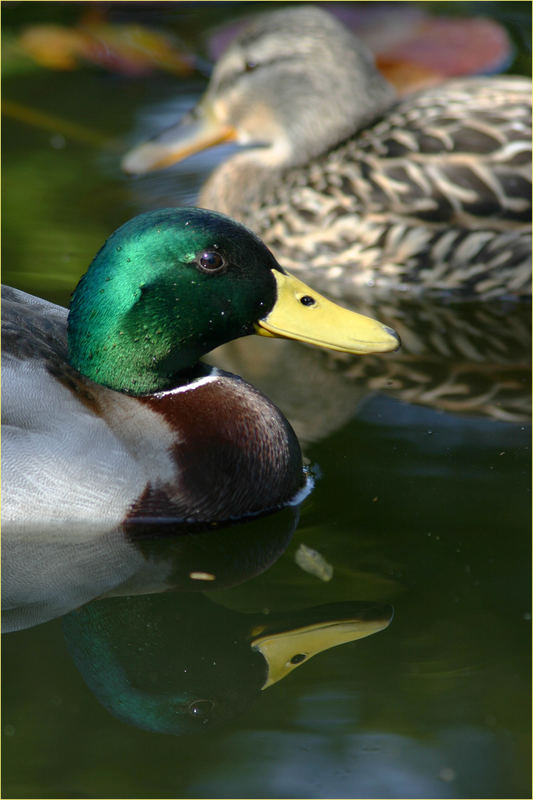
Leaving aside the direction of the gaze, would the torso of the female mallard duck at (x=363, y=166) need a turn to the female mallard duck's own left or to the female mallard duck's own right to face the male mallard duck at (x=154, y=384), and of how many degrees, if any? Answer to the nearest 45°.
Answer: approximately 90° to the female mallard duck's own left

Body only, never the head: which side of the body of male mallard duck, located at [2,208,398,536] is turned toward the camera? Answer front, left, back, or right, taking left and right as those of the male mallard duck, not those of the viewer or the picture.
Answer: right

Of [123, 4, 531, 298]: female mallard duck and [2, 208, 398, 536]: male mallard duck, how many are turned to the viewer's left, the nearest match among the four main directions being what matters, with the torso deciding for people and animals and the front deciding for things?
1

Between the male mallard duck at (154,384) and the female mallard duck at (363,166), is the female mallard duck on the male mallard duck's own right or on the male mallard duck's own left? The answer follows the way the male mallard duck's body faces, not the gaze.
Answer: on the male mallard duck's own left

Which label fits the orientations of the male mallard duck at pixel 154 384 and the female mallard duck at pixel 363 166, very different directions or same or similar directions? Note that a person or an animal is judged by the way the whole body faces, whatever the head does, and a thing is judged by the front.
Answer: very different directions

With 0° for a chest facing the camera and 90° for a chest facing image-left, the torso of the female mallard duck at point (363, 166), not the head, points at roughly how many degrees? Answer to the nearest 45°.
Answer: approximately 90°
